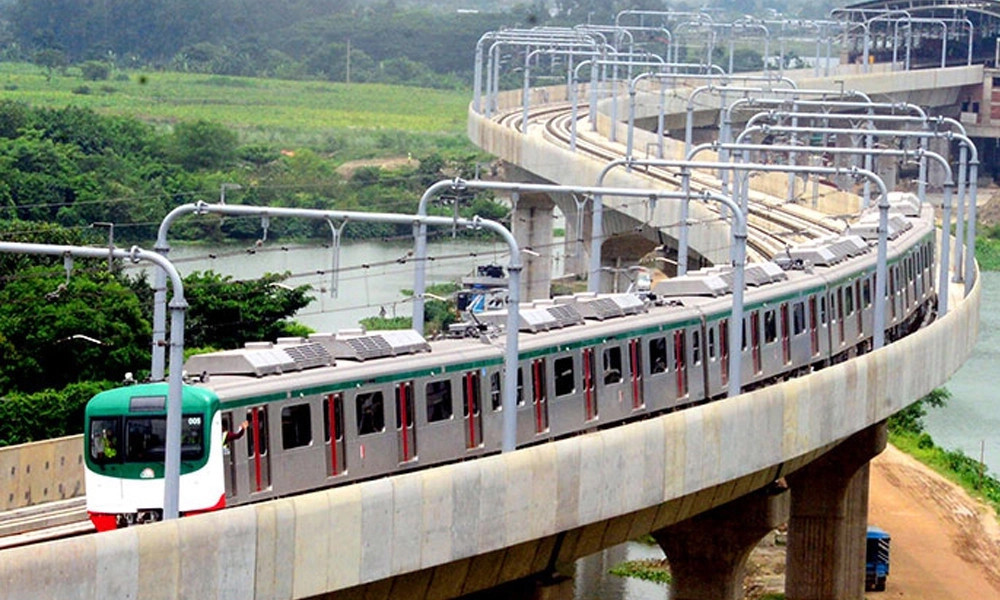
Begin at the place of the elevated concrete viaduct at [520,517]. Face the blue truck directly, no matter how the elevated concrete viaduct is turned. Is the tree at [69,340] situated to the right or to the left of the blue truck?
left

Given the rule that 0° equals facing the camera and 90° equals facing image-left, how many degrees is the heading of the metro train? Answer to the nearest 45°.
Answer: approximately 45°

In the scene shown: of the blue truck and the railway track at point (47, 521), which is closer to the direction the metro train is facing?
the railway track

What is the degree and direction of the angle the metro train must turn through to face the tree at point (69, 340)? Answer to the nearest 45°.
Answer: approximately 90° to its right

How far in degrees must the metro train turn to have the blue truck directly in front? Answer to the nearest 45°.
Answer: approximately 180°

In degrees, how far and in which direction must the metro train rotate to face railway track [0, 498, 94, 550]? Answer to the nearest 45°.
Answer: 0° — it already faces it

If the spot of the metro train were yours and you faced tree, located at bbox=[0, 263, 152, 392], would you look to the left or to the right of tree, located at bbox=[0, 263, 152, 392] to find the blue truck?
right

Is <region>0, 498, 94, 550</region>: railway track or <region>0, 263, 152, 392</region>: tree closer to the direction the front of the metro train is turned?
the railway track
